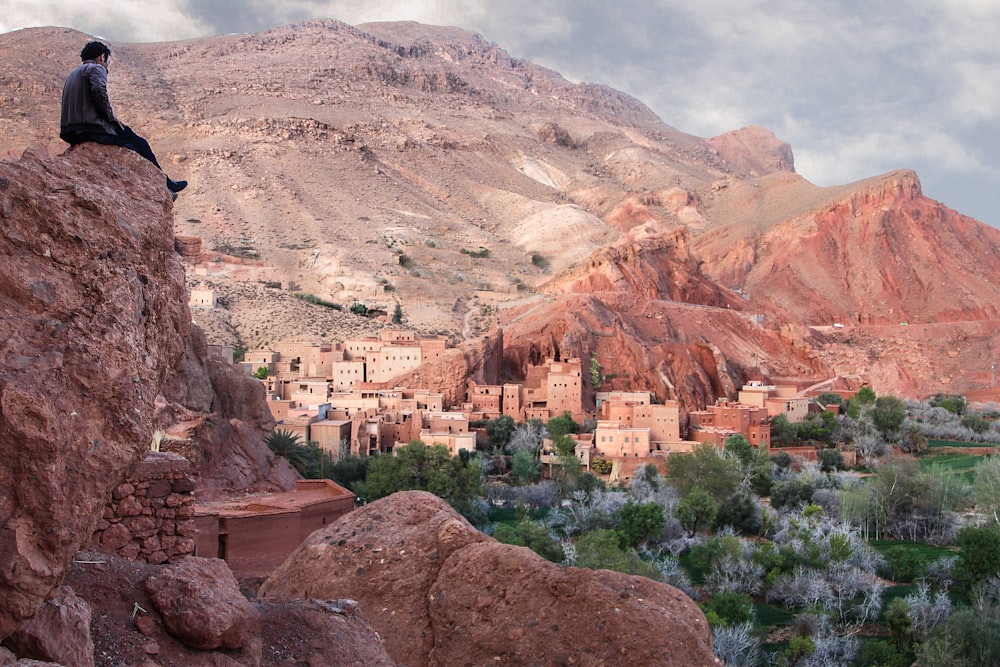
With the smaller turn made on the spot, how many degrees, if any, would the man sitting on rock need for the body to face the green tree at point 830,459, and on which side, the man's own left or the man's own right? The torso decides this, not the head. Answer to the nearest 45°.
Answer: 0° — they already face it

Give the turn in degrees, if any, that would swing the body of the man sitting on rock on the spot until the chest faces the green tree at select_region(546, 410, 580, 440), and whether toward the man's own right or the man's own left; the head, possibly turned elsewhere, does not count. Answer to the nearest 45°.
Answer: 0° — they already face it

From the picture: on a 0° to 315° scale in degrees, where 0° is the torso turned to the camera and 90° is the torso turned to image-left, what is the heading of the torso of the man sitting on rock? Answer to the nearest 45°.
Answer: approximately 225°

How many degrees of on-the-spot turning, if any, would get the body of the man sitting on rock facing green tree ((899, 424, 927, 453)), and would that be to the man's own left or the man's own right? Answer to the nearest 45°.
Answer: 0° — they already face it

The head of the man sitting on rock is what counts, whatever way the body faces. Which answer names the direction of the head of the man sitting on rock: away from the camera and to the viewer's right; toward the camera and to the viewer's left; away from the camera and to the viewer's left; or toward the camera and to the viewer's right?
away from the camera and to the viewer's right

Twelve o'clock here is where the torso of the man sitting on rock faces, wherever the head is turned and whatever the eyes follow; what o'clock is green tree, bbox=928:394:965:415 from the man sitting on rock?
The green tree is roughly at 12 o'clock from the man sitting on rock.

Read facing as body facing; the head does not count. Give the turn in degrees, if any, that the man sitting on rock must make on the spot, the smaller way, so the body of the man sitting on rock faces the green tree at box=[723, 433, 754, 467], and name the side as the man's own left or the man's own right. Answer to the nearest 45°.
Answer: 0° — they already face it
